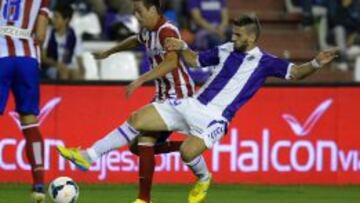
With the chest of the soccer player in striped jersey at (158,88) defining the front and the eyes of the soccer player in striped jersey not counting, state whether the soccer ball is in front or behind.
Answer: in front

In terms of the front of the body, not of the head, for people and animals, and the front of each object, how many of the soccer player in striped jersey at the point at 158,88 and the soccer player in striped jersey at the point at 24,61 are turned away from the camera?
1

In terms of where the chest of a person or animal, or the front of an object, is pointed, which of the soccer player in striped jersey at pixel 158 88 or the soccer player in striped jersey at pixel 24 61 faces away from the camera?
the soccer player in striped jersey at pixel 24 61

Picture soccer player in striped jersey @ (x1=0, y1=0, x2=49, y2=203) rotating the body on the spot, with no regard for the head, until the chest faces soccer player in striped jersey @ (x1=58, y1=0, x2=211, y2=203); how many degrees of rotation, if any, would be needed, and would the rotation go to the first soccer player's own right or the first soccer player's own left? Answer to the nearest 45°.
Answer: approximately 90° to the first soccer player's own right

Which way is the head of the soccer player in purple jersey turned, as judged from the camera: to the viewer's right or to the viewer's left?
to the viewer's left

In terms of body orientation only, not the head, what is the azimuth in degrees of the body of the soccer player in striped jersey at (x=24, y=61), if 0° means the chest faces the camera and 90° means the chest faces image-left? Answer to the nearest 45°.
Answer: approximately 180°

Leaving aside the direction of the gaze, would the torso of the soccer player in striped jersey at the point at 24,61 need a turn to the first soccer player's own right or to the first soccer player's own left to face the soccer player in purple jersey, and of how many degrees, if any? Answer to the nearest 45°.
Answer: approximately 90° to the first soccer player's own right

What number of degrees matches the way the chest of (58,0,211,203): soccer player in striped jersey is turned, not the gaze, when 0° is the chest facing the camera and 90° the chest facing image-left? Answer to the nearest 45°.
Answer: approximately 45°
